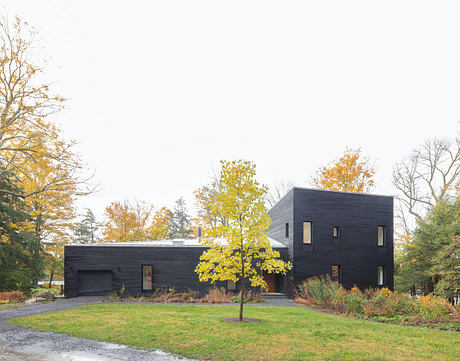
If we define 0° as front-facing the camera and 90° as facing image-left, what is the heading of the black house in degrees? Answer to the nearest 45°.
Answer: approximately 0°

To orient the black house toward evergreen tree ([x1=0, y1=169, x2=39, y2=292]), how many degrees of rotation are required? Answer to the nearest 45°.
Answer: approximately 90° to its right

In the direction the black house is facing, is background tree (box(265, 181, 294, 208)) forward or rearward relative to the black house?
rearward

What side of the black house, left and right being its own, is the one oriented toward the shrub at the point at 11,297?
right
